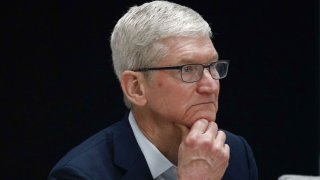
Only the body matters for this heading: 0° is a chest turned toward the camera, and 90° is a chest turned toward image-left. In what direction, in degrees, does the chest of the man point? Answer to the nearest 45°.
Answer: approximately 315°
